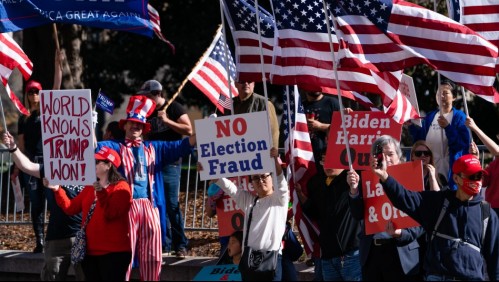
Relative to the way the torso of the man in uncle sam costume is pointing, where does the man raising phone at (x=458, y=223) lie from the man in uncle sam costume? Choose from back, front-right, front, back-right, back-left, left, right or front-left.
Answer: front-left

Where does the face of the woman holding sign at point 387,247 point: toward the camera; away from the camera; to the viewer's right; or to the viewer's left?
toward the camera

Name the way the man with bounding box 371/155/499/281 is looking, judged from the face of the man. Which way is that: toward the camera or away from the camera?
toward the camera

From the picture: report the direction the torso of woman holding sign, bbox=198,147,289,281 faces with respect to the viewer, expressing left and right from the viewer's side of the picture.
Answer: facing the viewer

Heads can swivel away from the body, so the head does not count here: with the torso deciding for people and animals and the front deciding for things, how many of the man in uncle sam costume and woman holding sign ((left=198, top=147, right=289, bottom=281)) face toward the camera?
2

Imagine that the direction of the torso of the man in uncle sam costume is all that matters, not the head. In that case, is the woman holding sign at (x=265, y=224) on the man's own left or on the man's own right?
on the man's own left

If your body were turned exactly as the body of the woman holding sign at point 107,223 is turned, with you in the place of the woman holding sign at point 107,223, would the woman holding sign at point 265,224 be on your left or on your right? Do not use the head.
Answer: on your left

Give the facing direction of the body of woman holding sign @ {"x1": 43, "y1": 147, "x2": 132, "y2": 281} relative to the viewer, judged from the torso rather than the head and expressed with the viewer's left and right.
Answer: facing the viewer and to the left of the viewer

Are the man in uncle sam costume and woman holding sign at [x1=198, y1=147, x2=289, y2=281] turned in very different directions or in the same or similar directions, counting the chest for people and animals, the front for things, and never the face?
same or similar directions

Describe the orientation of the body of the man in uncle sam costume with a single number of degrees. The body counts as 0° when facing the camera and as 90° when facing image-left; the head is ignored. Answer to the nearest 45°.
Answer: approximately 0°
